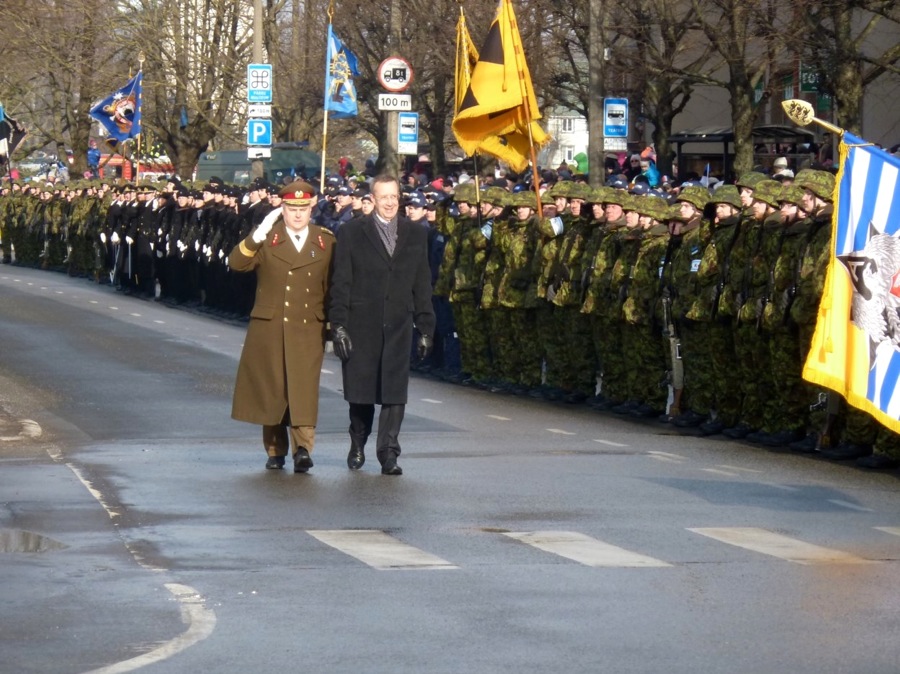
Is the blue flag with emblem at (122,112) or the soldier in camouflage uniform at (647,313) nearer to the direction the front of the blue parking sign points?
the soldier in camouflage uniform

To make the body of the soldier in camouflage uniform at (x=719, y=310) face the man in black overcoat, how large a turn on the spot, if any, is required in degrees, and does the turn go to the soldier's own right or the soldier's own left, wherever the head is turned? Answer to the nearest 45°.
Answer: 0° — they already face them

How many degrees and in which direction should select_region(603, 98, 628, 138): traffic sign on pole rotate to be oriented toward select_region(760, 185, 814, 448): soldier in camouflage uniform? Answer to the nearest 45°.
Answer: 0° — it already faces them

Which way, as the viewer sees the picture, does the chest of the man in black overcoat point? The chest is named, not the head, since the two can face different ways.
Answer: toward the camera

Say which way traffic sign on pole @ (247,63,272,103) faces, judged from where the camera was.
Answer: facing the viewer

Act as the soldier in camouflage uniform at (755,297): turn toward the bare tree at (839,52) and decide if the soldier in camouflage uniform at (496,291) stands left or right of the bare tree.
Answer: left

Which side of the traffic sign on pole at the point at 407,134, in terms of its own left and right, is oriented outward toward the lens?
front

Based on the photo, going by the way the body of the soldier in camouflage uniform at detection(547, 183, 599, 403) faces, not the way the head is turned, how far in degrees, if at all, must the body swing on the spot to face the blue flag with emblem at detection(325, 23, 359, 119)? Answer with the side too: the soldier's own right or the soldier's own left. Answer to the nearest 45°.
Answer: approximately 135° to the soldier's own right

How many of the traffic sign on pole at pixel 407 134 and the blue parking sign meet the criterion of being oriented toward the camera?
2

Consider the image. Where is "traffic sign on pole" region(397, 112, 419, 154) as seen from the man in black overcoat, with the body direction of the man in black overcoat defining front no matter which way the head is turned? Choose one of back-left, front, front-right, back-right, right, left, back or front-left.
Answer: back

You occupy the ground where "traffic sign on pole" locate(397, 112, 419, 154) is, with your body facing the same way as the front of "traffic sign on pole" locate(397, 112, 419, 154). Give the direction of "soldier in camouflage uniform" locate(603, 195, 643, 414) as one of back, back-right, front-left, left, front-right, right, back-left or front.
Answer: front

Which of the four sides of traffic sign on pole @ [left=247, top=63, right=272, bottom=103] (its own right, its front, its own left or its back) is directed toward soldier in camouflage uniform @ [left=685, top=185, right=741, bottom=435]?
front

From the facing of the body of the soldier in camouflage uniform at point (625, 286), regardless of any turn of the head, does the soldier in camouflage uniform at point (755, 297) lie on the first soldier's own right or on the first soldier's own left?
on the first soldier's own left

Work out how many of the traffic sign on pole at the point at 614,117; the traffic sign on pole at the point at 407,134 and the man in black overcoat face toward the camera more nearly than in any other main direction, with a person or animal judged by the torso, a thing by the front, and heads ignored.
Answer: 3
